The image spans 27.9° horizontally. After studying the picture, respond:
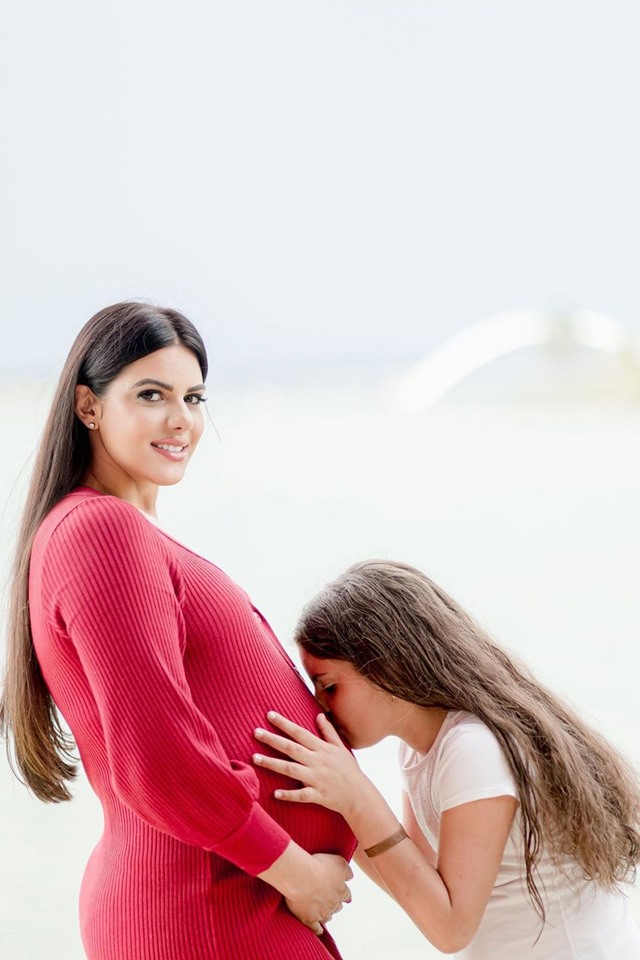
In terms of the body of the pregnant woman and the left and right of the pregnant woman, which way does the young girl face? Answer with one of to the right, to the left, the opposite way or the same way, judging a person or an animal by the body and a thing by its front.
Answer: the opposite way

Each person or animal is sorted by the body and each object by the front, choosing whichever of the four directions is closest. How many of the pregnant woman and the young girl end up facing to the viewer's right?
1

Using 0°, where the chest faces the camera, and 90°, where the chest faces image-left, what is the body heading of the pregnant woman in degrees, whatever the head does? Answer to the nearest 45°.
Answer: approximately 270°

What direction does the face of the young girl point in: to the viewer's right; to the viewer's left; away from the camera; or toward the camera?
to the viewer's left

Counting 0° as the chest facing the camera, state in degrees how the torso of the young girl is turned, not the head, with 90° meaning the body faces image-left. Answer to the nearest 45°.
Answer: approximately 90°

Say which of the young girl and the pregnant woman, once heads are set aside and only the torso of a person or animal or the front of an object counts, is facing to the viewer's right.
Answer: the pregnant woman
